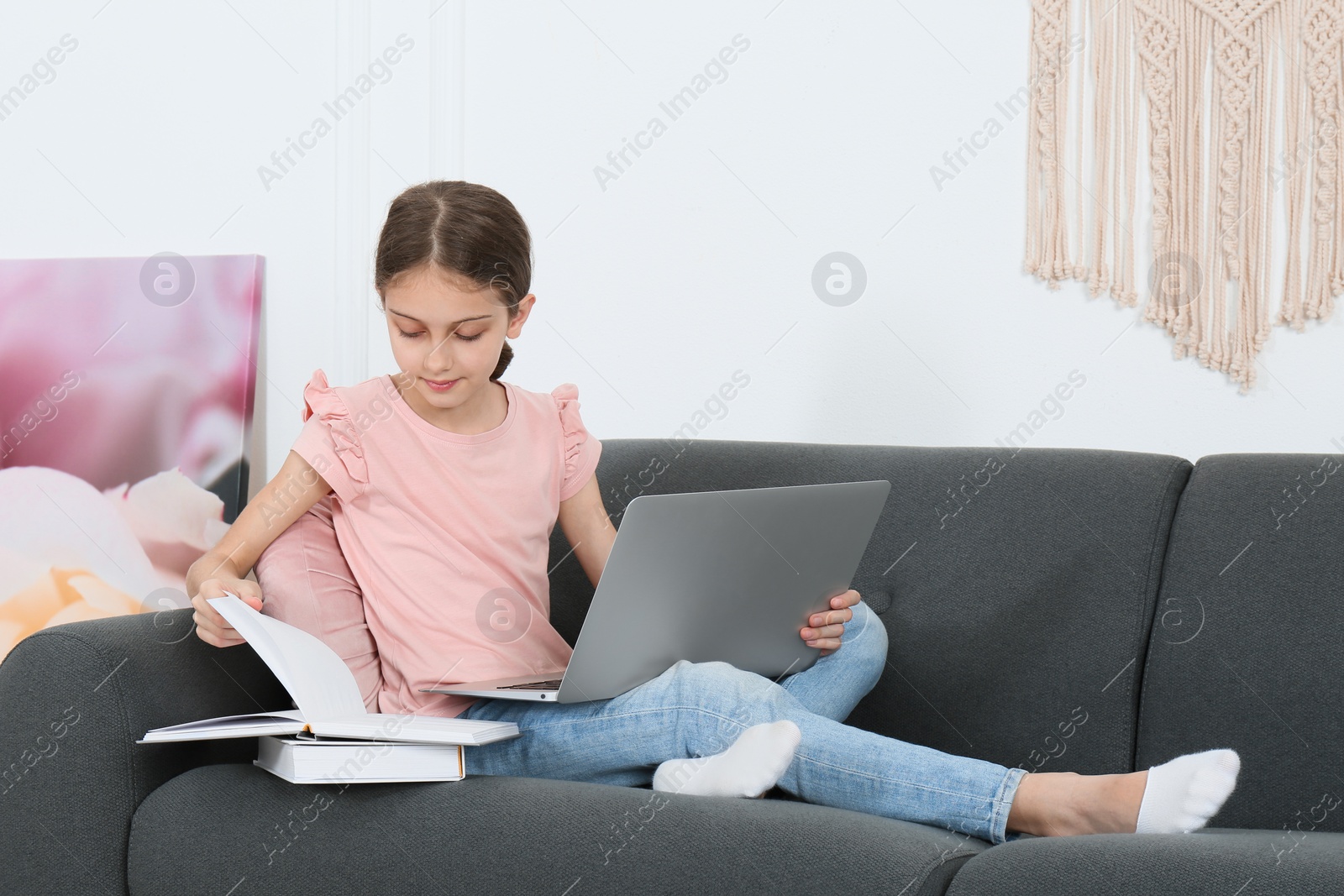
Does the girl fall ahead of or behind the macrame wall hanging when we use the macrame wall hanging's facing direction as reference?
ahead

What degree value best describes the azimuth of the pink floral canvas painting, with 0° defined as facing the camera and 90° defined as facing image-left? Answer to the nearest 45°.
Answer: approximately 0°

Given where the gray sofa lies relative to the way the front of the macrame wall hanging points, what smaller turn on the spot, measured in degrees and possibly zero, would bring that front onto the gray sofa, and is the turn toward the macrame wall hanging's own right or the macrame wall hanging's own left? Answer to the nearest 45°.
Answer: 0° — it already faces it

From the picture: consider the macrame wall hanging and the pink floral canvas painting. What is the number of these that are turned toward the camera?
2

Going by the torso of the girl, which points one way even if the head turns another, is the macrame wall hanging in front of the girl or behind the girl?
behind

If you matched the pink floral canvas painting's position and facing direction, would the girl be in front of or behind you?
in front

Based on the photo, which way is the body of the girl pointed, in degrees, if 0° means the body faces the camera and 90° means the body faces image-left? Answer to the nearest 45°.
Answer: approximately 0°
